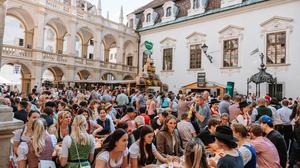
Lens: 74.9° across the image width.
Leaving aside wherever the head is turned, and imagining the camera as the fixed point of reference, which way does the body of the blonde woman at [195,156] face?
away from the camera

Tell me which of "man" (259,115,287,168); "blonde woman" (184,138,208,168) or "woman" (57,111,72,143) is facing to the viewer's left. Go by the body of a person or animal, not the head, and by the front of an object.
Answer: the man

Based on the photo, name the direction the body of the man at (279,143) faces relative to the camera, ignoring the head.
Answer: to the viewer's left

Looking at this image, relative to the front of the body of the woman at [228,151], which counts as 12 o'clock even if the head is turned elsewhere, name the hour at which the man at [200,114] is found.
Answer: The man is roughly at 1 o'clock from the woman.

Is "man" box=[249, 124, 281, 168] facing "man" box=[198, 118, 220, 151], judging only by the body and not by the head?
yes

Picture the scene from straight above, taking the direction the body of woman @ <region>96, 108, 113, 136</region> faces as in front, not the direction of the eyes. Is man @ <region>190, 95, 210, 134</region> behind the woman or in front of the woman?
behind

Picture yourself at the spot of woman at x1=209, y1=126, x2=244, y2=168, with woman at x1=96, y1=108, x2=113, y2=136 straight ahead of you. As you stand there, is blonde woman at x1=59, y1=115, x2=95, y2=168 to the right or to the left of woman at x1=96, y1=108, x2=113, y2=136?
left

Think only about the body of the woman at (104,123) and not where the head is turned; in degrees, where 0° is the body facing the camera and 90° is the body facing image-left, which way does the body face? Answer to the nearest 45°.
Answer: approximately 45°
